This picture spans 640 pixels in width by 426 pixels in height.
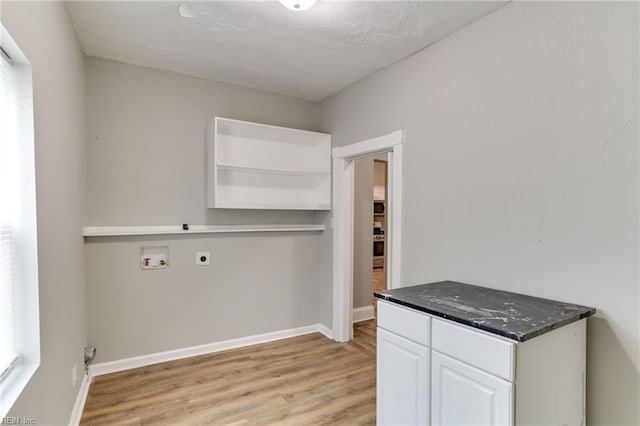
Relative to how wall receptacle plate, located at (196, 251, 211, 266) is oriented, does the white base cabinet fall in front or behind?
in front

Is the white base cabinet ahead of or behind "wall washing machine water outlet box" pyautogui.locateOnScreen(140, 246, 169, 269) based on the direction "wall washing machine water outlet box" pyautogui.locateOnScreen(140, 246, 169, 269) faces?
ahead

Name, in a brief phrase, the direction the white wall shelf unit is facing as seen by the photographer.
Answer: facing the viewer and to the right of the viewer

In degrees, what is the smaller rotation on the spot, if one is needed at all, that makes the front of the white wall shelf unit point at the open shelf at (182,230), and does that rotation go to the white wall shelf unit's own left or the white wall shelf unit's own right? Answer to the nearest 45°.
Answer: approximately 135° to the white wall shelf unit's own right

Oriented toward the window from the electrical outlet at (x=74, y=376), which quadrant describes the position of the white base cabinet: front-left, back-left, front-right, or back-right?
front-left

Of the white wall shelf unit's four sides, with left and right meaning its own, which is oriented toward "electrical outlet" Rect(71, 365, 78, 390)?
right

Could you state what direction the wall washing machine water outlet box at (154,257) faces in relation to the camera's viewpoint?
facing the viewer

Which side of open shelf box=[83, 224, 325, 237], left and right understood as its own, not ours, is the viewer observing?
front

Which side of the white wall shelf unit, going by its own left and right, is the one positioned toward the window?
right

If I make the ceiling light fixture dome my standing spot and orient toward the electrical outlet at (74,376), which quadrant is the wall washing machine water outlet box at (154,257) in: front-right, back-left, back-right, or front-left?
front-right

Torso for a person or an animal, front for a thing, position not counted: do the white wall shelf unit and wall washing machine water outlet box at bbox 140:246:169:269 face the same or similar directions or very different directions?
same or similar directions

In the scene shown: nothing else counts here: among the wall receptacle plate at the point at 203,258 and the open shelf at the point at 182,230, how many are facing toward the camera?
2

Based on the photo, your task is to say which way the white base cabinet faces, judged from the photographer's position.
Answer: facing the viewer and to the left of the viewer

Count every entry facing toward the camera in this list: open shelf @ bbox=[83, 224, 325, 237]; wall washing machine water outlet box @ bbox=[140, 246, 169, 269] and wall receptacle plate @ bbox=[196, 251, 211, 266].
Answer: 3
